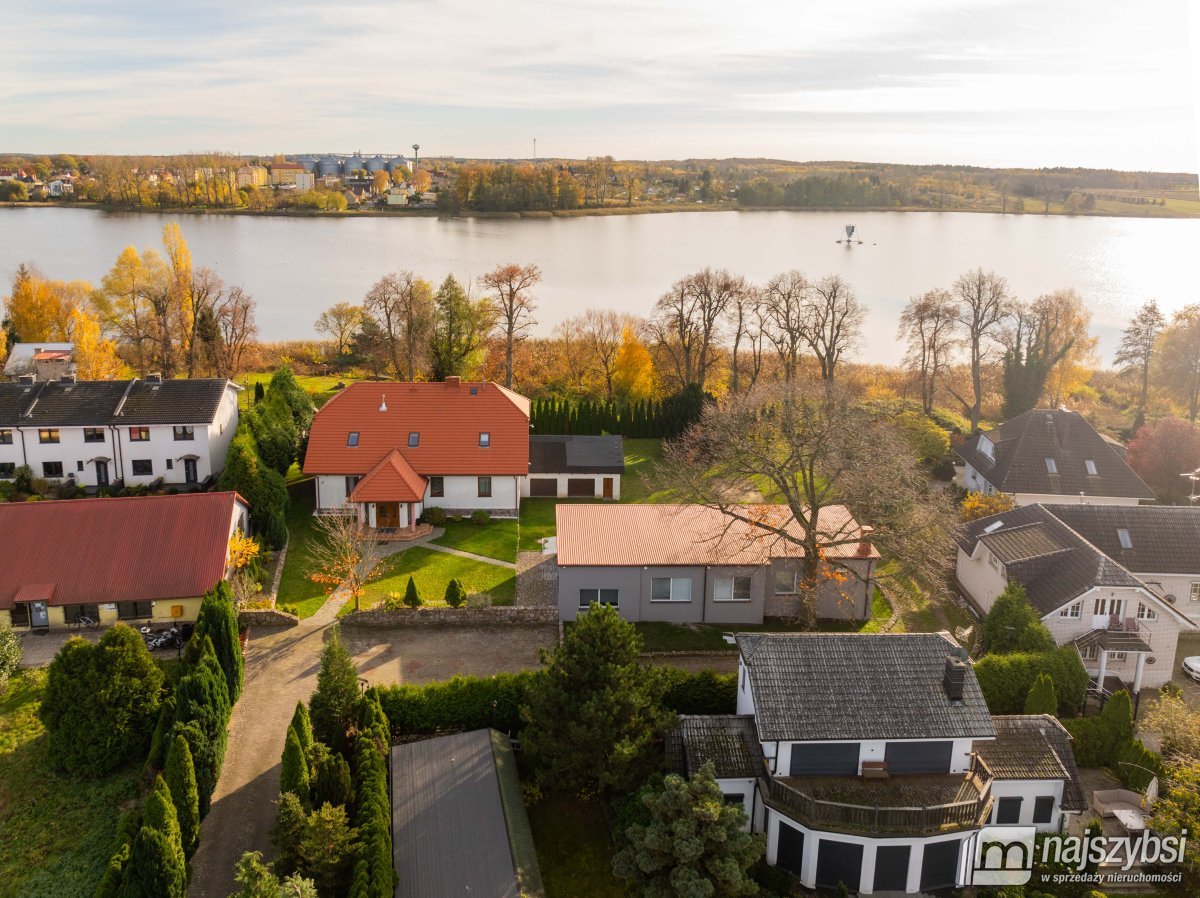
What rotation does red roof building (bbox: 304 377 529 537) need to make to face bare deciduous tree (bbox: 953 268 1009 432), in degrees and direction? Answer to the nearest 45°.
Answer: approximately 90° to its left

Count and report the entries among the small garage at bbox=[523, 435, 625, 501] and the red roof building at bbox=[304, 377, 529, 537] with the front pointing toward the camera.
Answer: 2

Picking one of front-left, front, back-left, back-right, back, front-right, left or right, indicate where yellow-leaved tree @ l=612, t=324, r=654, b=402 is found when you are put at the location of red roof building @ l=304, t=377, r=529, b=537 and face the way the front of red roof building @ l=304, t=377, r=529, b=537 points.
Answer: back-left

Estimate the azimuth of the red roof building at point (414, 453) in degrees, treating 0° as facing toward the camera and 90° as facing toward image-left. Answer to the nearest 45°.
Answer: approximately 0°

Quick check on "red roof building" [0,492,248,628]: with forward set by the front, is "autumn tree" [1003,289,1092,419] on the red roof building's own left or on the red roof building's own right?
on the red roof building's own left

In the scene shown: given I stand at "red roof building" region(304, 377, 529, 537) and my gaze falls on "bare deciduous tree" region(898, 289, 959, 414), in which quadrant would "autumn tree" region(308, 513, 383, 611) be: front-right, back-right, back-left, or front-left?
back-right

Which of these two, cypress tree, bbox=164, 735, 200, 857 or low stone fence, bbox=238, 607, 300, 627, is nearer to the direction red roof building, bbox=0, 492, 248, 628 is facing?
the cypress tree

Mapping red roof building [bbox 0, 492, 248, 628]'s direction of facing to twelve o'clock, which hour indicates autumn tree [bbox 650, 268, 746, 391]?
The autumn tree is roughly at 8 o'clock from the red roof building.

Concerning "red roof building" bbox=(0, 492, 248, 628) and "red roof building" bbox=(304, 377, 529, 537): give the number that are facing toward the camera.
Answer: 2

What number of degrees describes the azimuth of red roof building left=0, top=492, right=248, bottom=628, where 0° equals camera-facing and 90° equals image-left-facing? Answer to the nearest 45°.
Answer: approximately 0°

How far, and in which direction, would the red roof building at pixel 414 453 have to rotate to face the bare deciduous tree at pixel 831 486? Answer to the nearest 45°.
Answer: approximately 45° to its left

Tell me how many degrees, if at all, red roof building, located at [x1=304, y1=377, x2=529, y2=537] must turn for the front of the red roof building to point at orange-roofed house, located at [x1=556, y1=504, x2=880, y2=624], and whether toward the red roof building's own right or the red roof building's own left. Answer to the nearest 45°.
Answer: approximately 45° to the red roof building's own left
